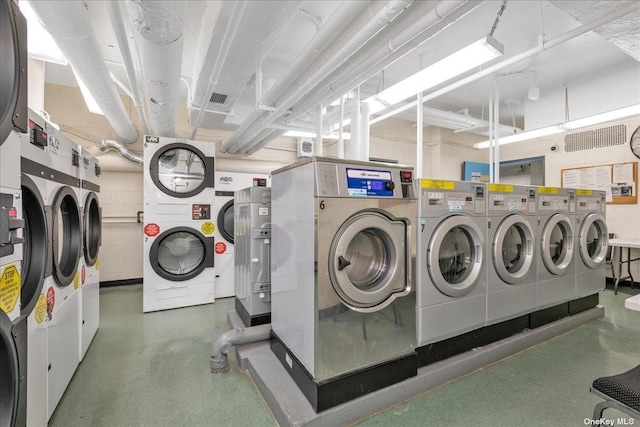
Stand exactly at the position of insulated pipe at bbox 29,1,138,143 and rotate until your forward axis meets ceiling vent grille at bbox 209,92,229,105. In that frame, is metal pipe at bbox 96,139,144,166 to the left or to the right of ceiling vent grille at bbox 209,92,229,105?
left

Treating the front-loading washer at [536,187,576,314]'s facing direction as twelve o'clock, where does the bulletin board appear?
The bulletin board is roughly at 8 o'clock from the front-loading washer.

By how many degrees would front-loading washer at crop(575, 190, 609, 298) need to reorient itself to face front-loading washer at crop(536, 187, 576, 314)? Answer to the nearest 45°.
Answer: approximately 45° to its right

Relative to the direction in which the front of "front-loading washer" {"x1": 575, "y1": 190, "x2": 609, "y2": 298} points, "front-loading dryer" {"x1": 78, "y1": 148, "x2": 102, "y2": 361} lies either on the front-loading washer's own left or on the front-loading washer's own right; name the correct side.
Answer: on the front-loading washer's own right

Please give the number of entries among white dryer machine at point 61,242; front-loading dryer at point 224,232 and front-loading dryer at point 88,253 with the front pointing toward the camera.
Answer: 1

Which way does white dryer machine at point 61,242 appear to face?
to the viewer's right

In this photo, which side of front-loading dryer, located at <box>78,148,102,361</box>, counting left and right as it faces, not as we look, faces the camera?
right

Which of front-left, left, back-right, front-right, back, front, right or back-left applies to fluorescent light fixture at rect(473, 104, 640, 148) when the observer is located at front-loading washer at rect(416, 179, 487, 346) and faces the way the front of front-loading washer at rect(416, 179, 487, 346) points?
left

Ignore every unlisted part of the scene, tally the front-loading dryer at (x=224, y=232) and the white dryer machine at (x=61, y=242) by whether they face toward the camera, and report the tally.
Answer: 1
